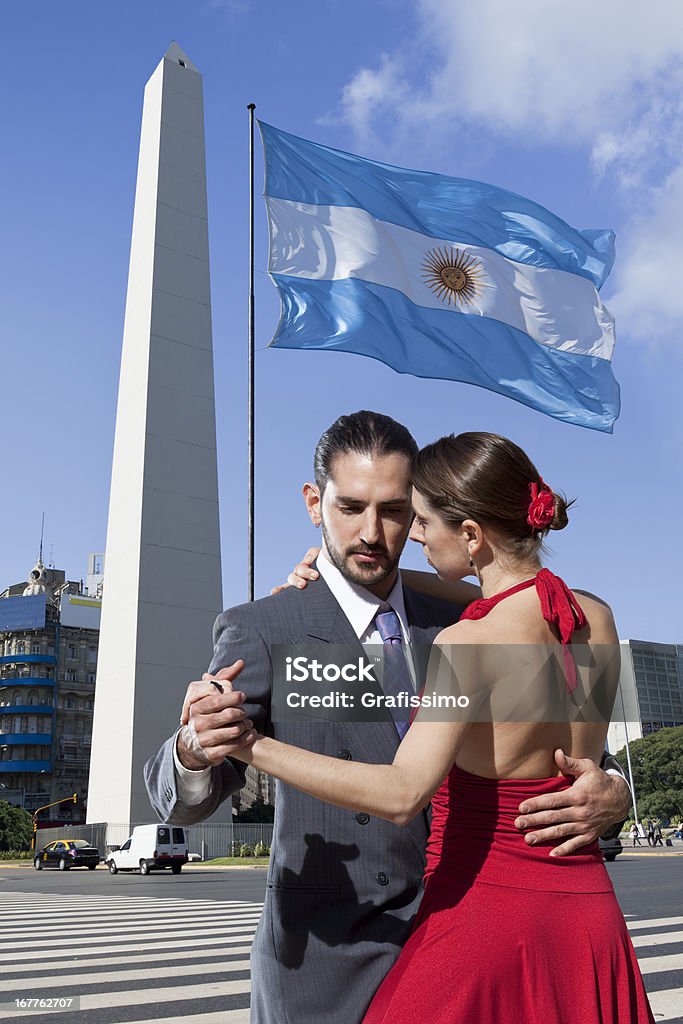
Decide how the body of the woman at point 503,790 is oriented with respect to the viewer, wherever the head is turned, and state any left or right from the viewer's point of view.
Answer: facing away from the viewer and to the left of the viewer

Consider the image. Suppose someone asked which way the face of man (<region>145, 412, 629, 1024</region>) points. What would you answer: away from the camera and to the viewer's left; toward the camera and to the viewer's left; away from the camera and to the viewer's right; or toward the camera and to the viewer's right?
toward the camera and to the viewer's right

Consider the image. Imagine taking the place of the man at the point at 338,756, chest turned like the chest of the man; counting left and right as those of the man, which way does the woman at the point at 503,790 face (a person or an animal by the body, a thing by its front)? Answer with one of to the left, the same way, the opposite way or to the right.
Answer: the opposite way

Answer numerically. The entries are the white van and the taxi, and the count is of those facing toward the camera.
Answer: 0

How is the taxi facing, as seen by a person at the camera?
facing away from the viewer and to the left of the viewer

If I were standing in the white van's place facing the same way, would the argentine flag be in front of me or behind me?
behind

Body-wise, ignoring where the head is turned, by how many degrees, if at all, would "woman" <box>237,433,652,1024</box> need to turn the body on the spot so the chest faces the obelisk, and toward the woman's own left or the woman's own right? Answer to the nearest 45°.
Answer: approximately 45° to the woman's own right

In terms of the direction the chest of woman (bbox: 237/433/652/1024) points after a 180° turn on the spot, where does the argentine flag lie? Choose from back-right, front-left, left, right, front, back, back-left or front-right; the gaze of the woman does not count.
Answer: back-left

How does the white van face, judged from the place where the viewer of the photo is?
facing away from the viewer and to the left of the viewer

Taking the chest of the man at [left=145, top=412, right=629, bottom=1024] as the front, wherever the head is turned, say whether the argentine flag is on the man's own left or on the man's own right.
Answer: on the man's own left
